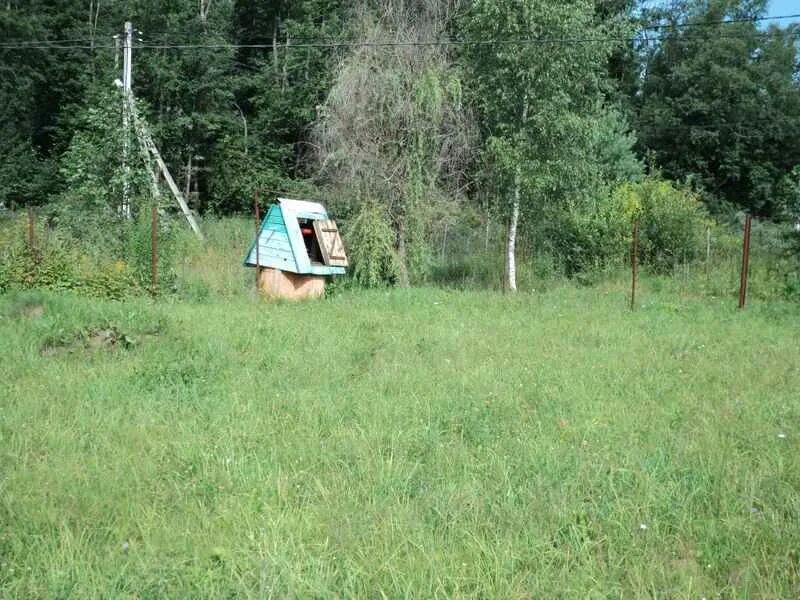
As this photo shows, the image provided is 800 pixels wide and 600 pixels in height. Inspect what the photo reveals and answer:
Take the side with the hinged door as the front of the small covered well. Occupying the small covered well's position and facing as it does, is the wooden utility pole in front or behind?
behind

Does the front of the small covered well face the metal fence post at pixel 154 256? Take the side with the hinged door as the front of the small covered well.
no

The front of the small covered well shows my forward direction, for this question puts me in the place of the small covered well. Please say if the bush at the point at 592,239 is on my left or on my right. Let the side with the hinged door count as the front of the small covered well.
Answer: on my left

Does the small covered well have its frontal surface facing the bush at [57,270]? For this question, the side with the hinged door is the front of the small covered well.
no

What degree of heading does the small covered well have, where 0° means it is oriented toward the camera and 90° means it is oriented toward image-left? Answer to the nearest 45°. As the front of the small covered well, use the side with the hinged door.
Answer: approximately 315°

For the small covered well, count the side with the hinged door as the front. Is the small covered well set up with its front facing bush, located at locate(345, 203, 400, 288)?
no

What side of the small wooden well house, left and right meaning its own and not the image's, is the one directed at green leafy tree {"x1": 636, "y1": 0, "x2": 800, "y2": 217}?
left
